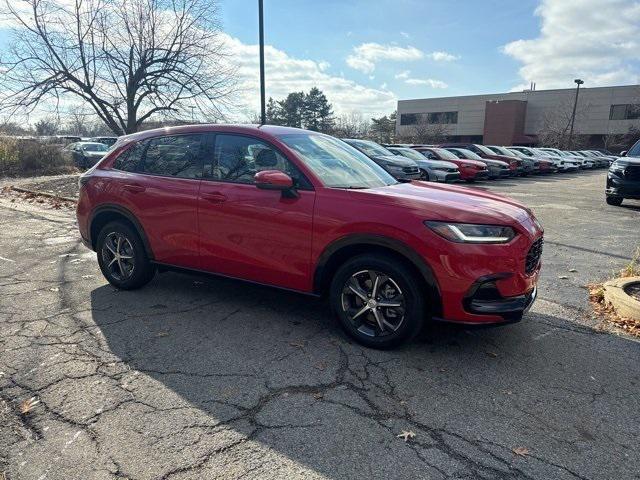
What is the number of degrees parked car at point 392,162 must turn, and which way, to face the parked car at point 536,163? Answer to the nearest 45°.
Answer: approximately 90° to its left

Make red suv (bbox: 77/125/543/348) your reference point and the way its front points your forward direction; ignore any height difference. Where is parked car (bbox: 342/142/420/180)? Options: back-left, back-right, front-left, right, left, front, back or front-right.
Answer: back-left

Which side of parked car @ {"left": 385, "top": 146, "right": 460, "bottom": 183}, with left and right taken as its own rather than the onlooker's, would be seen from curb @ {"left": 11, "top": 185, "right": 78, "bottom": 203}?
right

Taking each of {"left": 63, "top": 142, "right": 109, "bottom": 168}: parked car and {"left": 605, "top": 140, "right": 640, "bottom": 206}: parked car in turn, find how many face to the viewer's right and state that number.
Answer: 0

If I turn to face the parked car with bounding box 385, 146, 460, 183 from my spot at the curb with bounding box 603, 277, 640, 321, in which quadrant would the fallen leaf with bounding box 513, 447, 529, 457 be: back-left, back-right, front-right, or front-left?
back-left

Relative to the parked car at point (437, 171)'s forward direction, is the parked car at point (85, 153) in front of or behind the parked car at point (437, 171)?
behind

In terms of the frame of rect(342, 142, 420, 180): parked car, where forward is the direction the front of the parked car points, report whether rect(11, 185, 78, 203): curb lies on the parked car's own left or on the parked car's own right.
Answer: on the parked car's own right

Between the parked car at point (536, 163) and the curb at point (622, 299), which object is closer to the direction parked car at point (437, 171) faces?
the curb

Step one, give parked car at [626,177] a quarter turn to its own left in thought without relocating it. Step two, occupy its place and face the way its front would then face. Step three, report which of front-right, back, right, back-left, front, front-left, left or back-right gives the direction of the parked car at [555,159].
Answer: back-left

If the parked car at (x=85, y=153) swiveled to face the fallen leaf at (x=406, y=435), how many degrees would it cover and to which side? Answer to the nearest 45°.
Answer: approximately 45° to its left

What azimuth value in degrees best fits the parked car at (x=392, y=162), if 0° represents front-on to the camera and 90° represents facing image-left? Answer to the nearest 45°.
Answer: approximately 315°

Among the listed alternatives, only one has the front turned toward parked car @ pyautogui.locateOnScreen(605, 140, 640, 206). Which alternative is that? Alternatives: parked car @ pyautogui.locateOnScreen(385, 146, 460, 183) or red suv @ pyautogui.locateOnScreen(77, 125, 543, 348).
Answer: parked car @ pyautogui.locateOnScreen(385, 146, 460, 183)
